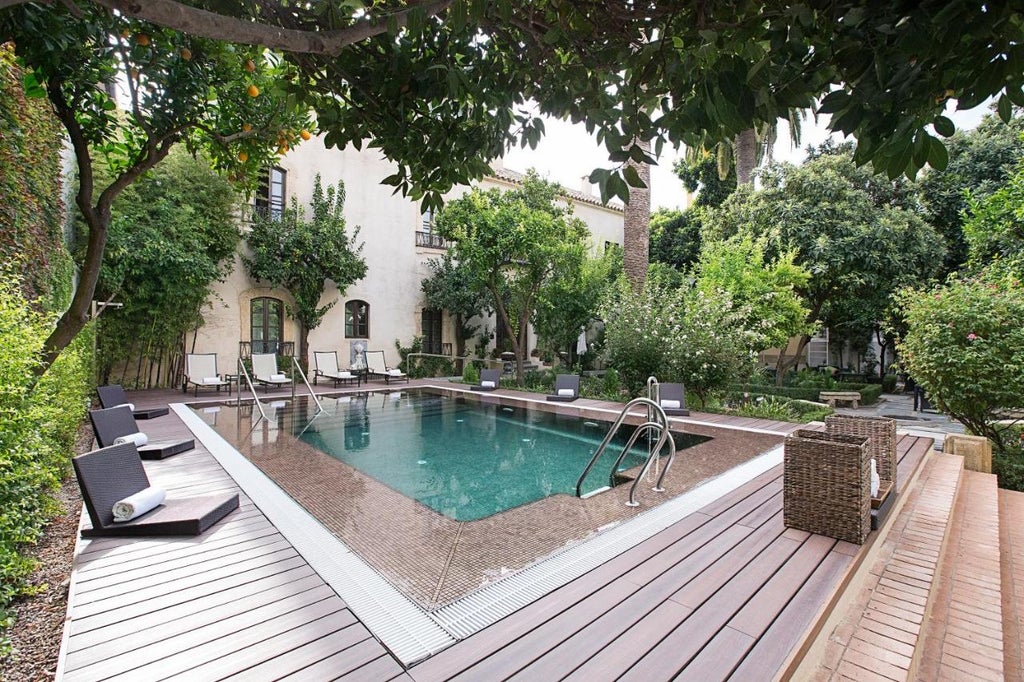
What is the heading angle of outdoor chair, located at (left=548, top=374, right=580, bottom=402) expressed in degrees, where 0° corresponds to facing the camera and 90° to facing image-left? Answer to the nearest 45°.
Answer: approximately 45°

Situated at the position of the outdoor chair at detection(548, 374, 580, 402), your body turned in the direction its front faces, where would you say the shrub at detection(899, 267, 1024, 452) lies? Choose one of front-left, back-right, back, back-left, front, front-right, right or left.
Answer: left

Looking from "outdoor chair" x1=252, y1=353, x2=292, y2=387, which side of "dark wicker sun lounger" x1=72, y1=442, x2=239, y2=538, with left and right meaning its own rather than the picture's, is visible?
left

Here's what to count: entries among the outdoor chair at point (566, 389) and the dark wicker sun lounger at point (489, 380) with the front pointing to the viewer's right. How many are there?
0

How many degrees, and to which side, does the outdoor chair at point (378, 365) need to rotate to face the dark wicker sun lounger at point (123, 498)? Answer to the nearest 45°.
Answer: approximately 45° to its right

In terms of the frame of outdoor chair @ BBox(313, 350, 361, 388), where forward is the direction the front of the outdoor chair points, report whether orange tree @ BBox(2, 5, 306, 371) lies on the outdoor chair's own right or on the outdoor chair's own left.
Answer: on the outdoor chair's own right

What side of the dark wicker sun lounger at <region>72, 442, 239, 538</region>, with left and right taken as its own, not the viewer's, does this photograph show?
right

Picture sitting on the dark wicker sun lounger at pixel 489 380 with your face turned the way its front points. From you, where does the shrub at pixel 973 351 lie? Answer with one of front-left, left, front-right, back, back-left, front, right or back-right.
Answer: left

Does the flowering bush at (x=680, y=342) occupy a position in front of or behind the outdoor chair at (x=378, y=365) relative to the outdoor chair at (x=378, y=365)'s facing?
in front

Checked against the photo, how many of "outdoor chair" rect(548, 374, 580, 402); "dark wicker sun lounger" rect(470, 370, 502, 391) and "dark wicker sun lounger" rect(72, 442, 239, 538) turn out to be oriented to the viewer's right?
1

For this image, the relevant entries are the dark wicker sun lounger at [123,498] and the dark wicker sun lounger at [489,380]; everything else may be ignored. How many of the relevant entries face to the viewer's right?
1

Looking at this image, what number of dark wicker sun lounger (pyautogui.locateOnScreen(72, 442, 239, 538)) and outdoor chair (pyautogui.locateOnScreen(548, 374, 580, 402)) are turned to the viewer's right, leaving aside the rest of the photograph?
1

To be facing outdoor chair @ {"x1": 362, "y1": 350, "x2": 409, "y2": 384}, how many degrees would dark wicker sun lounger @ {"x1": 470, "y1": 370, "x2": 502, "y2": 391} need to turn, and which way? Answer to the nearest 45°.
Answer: approximately 90° to its right
